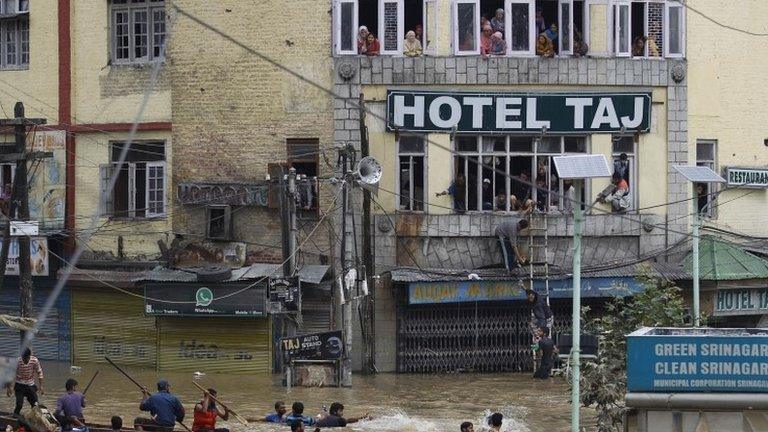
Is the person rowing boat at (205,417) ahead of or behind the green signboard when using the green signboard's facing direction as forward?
ahead

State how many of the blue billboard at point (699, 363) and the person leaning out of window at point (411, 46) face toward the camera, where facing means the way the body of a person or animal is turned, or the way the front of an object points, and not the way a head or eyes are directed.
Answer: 2

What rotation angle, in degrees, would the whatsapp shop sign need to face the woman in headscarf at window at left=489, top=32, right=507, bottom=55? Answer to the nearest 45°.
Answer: approximately 90° to its left

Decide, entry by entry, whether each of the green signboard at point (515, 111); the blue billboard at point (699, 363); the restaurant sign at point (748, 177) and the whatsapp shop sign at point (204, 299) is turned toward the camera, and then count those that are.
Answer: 4

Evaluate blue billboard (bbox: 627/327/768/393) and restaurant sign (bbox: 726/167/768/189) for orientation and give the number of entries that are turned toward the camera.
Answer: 2

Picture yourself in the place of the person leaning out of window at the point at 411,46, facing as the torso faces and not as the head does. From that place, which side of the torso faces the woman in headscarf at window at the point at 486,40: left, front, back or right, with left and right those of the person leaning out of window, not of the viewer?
left

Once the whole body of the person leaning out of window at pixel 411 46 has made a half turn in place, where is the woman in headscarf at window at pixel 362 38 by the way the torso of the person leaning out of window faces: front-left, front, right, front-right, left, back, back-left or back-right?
left

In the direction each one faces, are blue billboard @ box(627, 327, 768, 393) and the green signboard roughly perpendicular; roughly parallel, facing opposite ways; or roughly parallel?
roughly parallel

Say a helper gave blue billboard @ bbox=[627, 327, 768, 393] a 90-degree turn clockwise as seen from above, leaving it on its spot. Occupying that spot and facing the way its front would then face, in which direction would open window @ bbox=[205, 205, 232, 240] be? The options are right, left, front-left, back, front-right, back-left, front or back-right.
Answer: front-right

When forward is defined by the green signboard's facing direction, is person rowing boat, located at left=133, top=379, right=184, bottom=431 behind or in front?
in front

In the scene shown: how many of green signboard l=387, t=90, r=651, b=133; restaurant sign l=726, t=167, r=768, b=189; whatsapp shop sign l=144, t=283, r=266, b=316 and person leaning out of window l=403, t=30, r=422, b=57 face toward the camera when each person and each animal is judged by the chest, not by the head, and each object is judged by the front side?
4

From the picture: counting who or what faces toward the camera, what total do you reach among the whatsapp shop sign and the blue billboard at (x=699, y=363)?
2

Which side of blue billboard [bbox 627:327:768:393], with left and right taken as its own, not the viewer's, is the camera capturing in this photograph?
front

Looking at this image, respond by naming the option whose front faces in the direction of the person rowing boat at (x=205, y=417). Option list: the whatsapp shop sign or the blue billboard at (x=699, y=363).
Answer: the whatsapp shop sign

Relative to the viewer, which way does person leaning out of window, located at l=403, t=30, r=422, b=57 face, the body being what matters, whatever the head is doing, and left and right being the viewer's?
facing the viewer

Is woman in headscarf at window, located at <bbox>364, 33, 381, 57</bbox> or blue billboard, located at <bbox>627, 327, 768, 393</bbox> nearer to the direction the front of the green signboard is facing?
the blue billboard

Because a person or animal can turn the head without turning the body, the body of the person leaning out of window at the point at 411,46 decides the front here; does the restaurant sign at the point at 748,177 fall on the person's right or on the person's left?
on the person's left

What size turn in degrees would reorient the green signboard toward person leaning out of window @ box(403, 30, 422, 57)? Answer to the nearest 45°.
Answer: approximately 90° to its right
